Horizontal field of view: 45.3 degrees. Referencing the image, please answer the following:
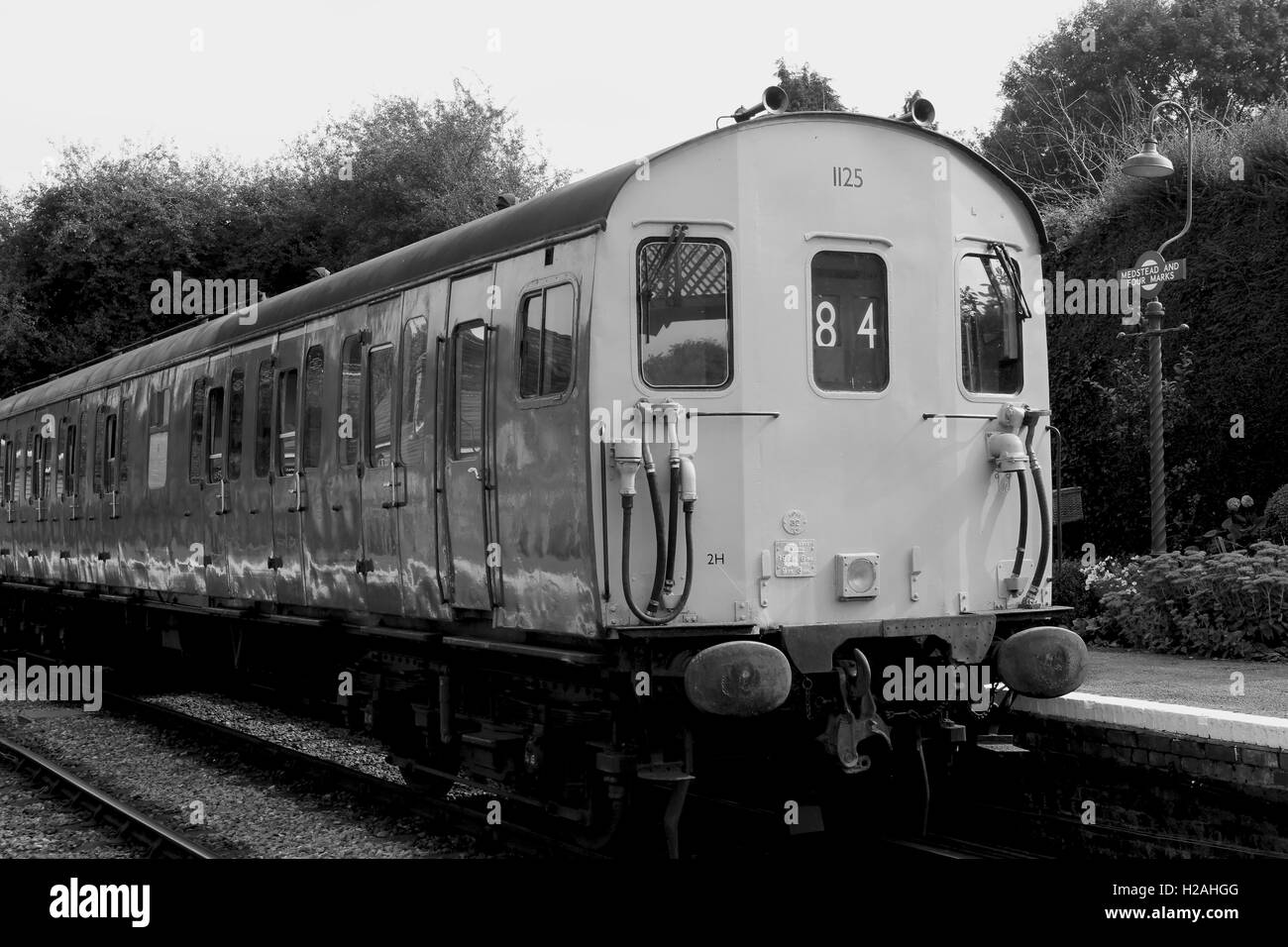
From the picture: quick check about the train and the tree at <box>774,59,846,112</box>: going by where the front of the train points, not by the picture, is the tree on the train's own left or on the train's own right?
on the train's own left

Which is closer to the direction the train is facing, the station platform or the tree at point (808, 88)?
the station platform

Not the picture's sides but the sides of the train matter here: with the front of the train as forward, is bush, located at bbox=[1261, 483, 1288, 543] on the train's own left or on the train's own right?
on the train's own left

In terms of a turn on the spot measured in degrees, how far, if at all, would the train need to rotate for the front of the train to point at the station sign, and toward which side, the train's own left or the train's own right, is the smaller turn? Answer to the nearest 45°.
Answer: approximately 90° to the train's own left

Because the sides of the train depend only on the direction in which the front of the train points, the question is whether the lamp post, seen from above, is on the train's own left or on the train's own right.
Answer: on the train's own left

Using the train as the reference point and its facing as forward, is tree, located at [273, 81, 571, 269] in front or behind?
behind

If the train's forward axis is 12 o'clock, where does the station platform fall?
The station platform is roughly at 10 o'clock from the train.

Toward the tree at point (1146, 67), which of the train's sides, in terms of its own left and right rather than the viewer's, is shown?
left

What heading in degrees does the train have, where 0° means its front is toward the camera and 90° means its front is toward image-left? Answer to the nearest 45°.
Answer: approximately 315°
